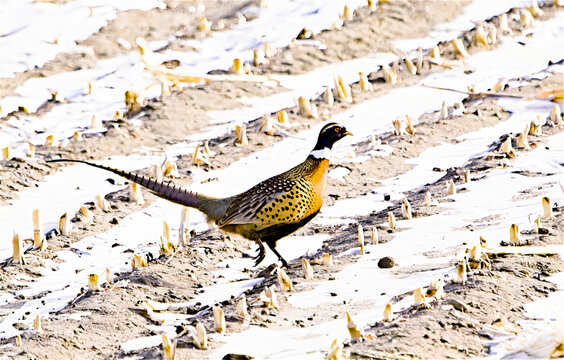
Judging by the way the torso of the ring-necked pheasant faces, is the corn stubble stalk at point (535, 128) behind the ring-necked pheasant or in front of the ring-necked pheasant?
in front

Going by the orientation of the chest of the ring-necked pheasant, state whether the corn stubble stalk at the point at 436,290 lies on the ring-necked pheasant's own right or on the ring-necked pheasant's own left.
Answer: on the ring-necked pheasant's own right

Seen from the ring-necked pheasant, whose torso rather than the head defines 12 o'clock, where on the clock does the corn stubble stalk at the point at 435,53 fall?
The corn stubble stalk is roughly at 10 o'clock from the ring-necked pheasant.

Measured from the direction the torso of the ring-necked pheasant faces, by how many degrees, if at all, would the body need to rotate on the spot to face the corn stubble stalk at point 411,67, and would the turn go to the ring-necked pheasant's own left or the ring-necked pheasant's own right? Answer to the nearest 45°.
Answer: approximately 45° to the ring-necked pheasant's own left

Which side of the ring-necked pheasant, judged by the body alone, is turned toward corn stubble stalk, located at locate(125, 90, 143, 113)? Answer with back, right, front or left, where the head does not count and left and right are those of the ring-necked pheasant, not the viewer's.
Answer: left

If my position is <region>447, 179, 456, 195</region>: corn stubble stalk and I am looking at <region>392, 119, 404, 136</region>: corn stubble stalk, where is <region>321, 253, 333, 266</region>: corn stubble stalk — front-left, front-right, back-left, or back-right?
back-left

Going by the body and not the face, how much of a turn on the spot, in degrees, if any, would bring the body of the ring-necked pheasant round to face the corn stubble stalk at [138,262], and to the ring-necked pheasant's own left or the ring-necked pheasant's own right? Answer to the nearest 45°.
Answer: approximately 180°

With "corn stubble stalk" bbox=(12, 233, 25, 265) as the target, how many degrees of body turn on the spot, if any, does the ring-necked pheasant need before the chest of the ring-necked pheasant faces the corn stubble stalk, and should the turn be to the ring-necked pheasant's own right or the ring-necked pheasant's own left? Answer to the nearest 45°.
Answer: approximately 180°

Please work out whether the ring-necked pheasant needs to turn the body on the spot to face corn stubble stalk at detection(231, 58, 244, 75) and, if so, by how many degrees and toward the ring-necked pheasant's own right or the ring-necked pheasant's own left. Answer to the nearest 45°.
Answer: approximately 90° to the ring-necked pheasant's own left

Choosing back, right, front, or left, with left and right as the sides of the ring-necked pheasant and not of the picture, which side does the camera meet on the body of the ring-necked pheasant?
right

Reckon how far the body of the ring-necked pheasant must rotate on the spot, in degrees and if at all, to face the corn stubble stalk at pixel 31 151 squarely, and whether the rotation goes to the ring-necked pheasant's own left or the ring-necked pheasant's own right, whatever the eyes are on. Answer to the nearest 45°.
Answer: approximately 135° to the ring-necked pheasant's own left

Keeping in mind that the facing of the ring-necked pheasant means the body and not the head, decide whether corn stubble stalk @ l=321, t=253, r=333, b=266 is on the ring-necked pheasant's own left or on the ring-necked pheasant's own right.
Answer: on the ring-necked pheasant's own right

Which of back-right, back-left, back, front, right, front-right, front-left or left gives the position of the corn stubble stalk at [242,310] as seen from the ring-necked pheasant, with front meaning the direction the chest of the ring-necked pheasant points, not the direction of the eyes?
right

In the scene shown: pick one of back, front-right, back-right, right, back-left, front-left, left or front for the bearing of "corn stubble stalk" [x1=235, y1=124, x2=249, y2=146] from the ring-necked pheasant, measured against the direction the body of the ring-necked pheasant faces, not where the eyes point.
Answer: left
